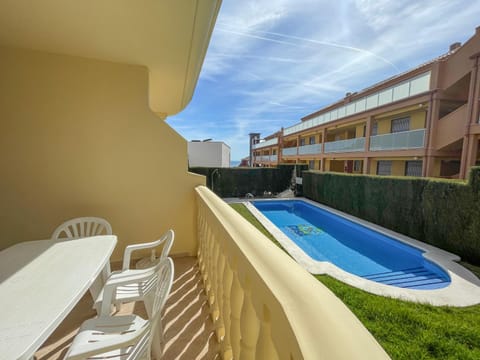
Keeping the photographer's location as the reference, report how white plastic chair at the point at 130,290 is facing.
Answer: facing to the left of the viewer

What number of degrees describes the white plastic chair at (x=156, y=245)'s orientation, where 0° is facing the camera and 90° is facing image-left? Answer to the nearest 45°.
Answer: approximately 90°

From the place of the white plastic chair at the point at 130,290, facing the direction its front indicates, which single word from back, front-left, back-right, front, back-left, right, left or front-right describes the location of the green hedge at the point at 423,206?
back

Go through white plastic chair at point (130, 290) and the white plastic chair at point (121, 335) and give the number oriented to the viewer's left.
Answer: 2

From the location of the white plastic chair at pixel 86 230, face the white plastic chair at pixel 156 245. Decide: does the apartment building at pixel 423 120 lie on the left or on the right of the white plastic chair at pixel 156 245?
left

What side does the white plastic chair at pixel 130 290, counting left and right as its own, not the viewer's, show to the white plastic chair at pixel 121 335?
left

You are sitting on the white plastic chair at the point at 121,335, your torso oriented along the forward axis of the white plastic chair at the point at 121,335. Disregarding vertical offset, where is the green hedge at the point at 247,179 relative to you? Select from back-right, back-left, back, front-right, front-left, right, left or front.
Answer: back-right

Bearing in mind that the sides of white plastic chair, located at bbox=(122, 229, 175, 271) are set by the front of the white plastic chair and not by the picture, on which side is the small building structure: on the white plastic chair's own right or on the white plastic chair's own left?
on the white plastic chair's own right

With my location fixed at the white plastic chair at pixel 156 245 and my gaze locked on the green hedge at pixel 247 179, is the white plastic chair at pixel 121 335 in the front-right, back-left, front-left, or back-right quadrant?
back-right

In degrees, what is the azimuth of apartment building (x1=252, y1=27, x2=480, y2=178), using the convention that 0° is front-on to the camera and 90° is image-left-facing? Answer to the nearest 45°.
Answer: approximately 45°

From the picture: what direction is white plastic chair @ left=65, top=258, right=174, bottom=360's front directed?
to the viewer's left

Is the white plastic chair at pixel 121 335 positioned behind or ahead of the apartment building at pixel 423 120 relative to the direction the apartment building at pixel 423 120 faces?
ahead

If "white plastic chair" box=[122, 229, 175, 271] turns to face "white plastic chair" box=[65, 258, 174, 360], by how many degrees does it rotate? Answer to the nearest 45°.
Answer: approximately 90° to its left
